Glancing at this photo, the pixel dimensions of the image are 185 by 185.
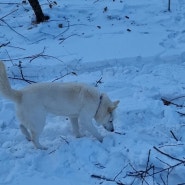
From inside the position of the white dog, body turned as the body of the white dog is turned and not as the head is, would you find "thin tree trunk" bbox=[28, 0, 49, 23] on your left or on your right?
on your left

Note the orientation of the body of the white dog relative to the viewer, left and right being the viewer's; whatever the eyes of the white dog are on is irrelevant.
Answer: facing to the right of the viewer
